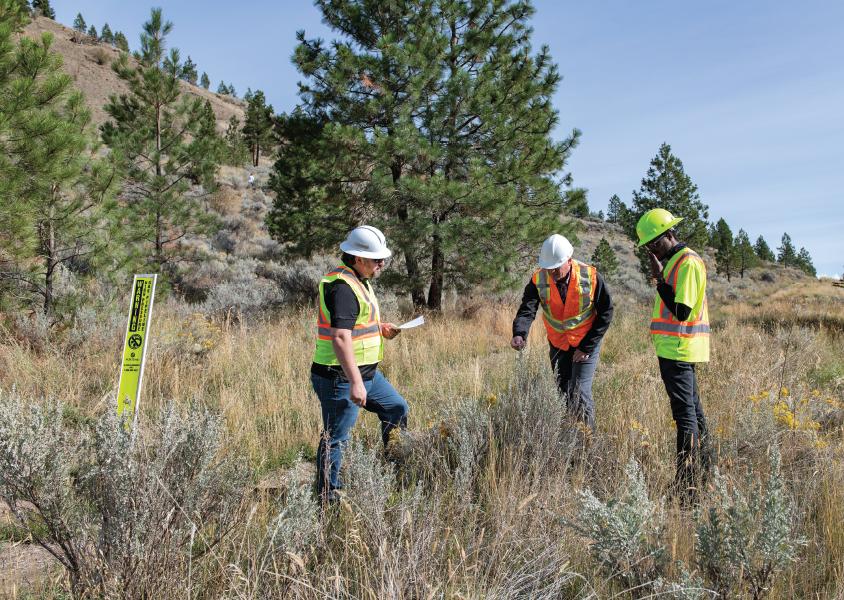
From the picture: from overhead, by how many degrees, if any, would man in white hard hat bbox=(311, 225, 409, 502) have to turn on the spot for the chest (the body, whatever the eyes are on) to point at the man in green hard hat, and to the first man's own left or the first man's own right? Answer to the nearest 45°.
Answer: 0° — they already face them

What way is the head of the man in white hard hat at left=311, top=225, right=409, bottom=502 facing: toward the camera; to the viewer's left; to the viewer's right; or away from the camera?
to the viewer's right

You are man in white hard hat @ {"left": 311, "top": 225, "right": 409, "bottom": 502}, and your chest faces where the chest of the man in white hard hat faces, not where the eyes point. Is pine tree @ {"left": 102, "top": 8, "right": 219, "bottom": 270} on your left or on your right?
on your left

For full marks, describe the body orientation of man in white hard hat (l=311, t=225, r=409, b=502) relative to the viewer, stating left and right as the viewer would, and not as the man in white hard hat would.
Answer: facing to the right of the viewer

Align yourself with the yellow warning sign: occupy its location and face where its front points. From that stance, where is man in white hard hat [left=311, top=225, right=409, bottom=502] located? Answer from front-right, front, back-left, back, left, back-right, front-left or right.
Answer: front-left

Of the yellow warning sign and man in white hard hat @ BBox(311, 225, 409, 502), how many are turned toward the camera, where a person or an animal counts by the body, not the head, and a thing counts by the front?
1

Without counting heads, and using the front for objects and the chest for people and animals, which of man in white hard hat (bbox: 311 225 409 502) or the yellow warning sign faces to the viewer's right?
the man in white hard hat

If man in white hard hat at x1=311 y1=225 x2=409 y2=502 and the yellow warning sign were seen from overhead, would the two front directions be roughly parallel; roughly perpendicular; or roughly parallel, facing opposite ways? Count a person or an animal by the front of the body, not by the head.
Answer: roughly perpendicular

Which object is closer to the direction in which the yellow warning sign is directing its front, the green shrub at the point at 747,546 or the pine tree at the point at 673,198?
the green shrub

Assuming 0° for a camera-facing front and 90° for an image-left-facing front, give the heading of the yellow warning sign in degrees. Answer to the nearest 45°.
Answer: approximately 0°

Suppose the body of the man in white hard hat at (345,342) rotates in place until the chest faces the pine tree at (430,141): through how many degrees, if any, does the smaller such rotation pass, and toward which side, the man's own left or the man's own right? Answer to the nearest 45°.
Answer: approximately 90° to the man's own left
